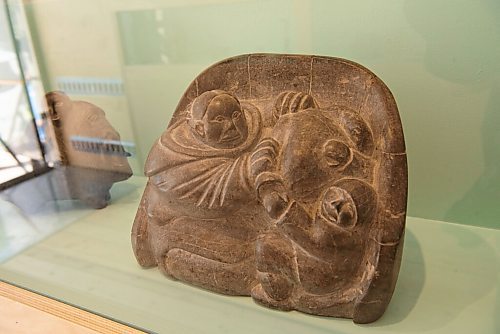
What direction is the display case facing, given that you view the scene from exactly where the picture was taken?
facing the viewer and to the left of the viewer
